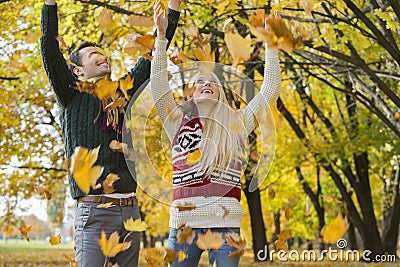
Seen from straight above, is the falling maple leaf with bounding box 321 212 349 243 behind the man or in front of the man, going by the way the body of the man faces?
in front

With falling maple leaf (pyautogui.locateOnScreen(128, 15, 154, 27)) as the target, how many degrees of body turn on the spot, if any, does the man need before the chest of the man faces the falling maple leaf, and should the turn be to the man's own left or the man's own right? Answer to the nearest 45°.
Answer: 0° — they already face it

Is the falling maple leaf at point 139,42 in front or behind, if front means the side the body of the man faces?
in front

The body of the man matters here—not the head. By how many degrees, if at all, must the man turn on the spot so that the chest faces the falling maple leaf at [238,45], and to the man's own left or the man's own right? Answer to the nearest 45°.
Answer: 0° — they already face it

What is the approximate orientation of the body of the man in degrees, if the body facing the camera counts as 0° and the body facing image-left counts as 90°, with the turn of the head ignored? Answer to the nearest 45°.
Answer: approximately 315°

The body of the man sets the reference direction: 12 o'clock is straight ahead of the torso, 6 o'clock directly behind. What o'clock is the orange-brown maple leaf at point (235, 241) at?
The orange-brown maple leaf is roughly at 11 o'clock from the man.
